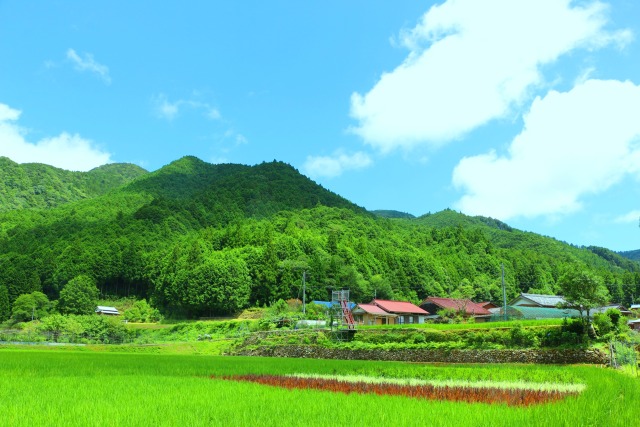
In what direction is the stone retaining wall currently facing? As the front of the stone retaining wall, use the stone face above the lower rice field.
toward the camera

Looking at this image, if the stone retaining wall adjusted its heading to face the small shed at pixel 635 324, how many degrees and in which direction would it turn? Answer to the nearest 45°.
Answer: approximately 135° to its left
